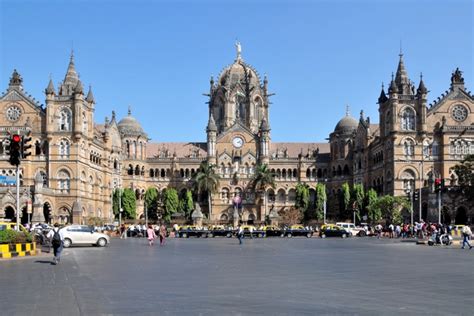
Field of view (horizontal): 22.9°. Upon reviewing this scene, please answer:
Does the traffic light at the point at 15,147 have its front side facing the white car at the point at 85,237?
no

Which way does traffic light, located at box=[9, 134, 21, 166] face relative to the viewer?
toward the camera

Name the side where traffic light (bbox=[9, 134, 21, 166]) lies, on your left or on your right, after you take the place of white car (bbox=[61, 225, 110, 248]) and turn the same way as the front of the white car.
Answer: on your right

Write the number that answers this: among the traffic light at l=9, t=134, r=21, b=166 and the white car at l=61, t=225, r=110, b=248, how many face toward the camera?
1

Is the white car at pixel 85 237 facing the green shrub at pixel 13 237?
no

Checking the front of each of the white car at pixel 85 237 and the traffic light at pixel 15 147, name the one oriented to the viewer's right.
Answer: the white car

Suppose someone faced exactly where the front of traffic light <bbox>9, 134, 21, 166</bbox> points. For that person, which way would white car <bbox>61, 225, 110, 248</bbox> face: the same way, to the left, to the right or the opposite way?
to the left
